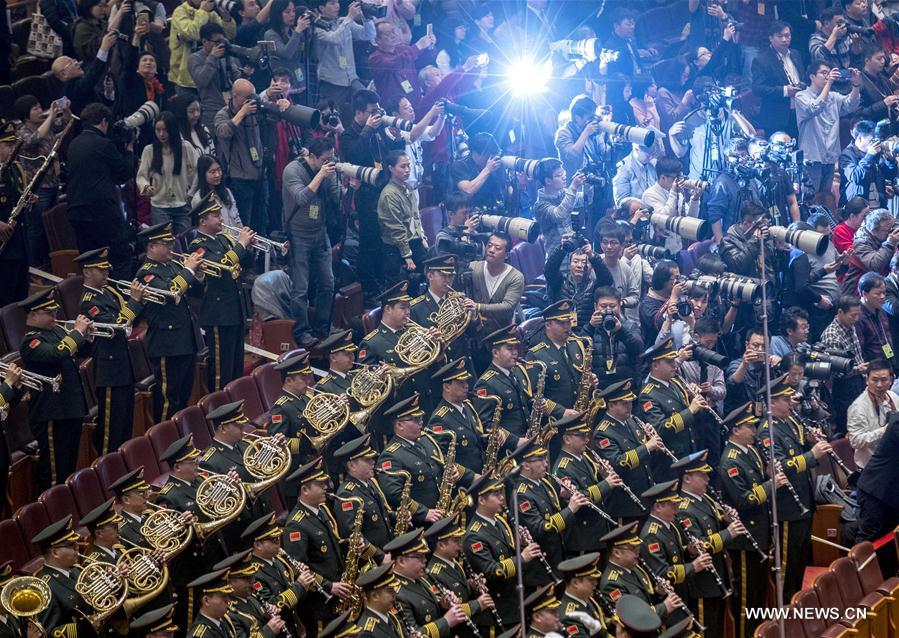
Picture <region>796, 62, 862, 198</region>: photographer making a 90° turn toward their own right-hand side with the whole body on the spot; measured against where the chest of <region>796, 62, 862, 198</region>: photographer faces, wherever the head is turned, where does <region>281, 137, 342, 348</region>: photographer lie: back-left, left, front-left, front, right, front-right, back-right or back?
front

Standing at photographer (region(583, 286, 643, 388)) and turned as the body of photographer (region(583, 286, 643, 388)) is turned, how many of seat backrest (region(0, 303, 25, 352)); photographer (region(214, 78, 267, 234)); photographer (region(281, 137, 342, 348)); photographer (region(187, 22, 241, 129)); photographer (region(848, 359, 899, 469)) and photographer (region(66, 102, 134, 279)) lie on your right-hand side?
5

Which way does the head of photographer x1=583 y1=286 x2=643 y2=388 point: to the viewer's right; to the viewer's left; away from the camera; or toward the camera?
toward the camera

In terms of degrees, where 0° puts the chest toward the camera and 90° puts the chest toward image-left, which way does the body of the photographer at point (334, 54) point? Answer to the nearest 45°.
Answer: approximately 315°
